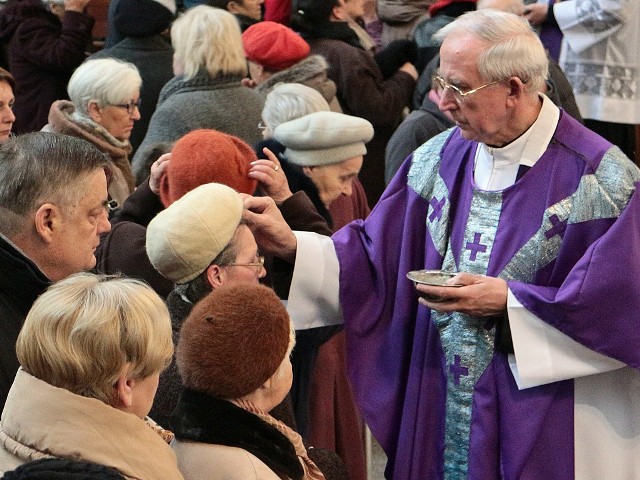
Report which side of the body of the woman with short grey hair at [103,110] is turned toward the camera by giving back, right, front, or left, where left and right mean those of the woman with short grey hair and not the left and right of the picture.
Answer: right

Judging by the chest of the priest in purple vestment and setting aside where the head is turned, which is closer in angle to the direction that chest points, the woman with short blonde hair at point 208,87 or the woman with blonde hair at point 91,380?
the woman with blonde hair

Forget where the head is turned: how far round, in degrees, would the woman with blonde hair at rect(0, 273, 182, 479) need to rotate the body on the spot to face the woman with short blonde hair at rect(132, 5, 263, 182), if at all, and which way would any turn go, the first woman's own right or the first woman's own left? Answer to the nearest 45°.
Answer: approximately 45° to the first woman's own left

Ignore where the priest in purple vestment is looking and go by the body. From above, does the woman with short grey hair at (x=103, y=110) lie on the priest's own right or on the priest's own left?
on the priest's own right

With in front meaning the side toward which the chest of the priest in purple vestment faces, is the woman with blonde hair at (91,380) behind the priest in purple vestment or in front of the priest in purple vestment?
in front

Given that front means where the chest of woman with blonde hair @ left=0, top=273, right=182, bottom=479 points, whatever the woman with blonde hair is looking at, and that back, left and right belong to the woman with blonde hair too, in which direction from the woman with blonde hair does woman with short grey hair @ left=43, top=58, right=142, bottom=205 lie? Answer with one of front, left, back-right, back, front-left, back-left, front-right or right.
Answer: front-left

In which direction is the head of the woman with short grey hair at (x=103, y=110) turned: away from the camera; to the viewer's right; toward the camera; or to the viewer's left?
to the viewer's right

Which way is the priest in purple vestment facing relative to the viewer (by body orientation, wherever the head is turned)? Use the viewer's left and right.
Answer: facing the viewer and to the left of the viewer

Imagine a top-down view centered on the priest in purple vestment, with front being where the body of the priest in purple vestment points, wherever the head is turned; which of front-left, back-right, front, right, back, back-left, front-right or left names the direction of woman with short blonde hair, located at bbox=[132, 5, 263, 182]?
right

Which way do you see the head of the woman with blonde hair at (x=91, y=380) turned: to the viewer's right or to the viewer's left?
to the viewer's right

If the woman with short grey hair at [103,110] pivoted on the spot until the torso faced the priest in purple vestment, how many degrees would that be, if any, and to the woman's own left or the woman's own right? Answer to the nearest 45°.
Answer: approximately 45° to the woman's own right

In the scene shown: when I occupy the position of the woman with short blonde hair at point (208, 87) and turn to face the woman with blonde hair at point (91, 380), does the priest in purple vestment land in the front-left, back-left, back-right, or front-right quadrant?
front-left
